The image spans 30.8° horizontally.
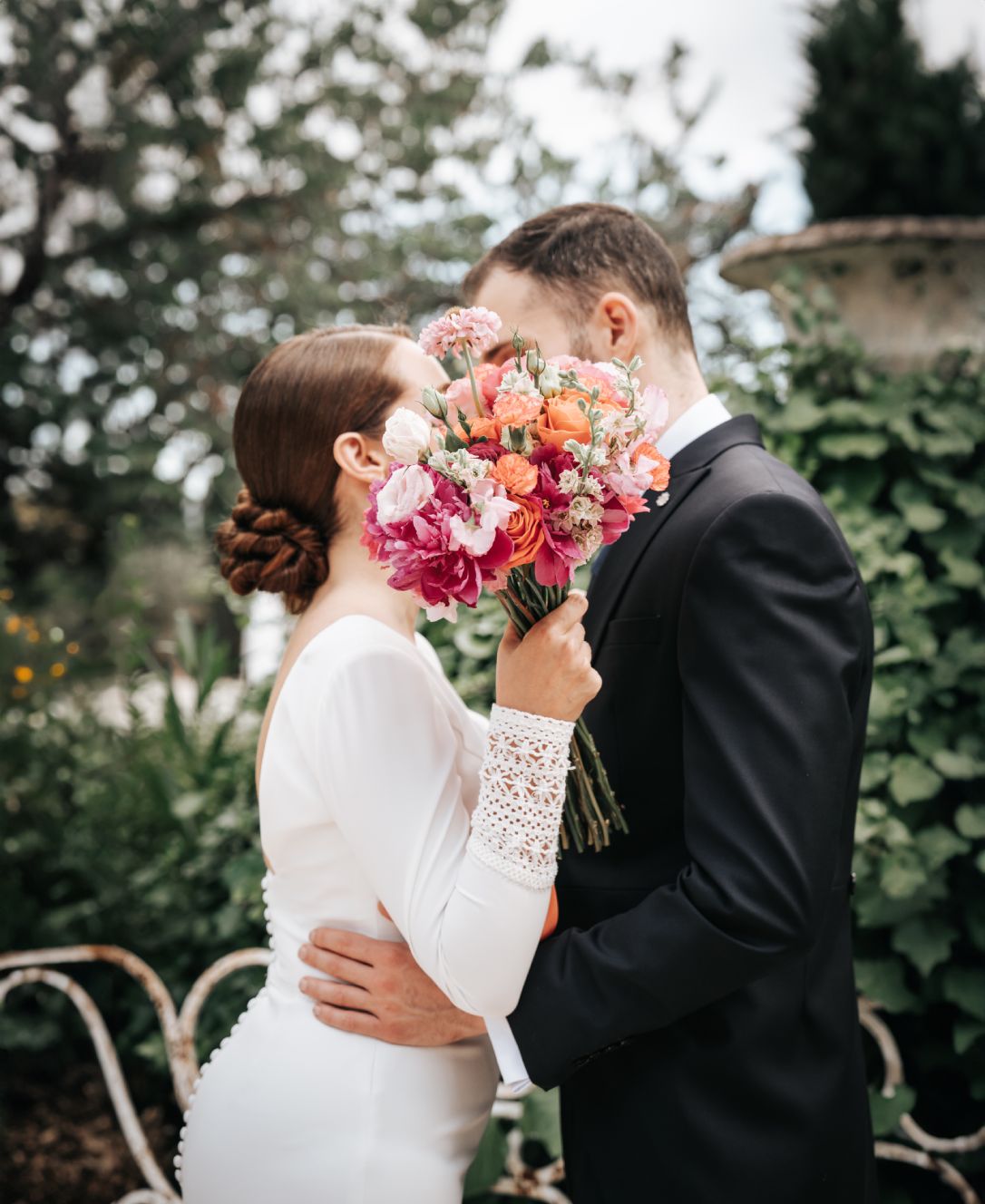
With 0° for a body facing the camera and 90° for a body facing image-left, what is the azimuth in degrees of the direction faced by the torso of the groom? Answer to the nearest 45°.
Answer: approximately 90°

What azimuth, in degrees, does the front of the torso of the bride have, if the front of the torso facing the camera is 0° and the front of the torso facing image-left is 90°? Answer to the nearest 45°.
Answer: approximately 270°

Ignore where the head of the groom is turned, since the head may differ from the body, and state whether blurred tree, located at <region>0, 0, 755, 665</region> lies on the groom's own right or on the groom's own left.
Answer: on the groom's own right

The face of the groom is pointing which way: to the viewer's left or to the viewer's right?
to the viewer's left

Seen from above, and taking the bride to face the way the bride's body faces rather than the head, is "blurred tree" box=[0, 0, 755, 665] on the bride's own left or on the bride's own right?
on the bride's own left

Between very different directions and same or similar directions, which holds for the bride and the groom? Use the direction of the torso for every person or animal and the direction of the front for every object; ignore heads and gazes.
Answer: very different directions

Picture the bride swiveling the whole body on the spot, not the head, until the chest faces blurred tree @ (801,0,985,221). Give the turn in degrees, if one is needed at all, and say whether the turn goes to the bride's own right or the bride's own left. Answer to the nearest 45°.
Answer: approximately 45° to the bride's own left
